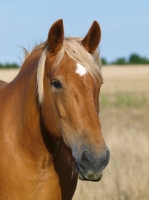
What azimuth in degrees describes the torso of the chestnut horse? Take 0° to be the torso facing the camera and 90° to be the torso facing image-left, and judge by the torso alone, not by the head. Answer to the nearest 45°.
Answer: approximately 315°
